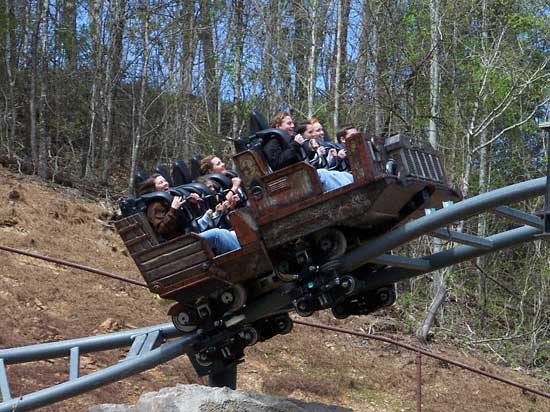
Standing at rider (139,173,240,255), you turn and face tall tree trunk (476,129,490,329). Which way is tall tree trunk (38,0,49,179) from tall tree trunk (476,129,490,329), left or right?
left
